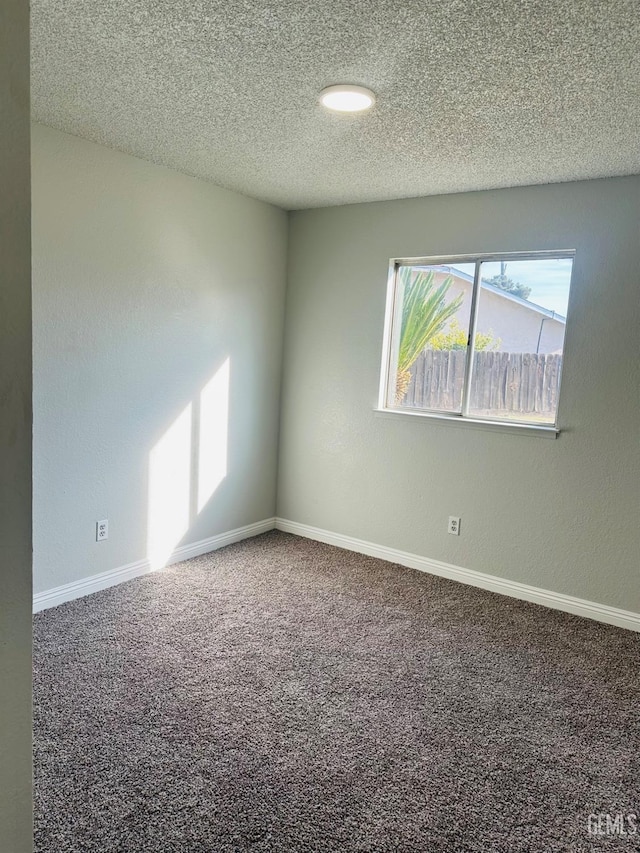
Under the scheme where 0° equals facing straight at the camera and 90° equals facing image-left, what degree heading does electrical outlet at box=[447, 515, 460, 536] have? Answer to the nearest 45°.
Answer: approximately 45°
